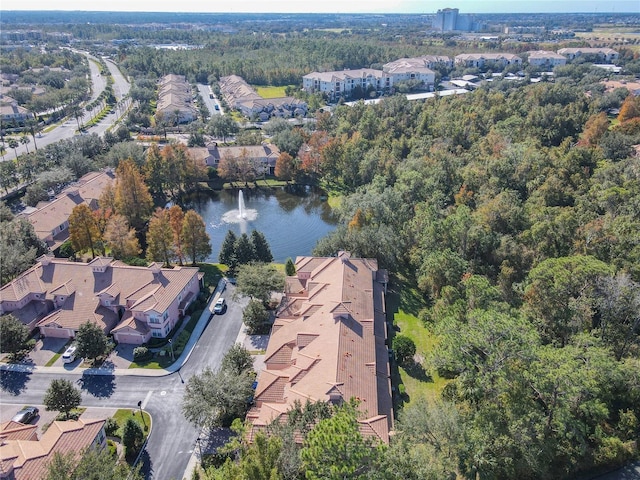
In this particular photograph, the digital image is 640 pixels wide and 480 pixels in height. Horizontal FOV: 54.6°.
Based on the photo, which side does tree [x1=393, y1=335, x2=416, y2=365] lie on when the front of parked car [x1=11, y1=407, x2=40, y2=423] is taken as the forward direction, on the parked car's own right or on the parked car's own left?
on the parked car's own left

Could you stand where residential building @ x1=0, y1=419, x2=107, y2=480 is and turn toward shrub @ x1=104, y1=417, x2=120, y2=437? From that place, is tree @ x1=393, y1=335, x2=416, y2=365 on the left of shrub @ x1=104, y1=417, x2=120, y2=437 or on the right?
right

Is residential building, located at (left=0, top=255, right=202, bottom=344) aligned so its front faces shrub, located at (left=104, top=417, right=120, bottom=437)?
yes

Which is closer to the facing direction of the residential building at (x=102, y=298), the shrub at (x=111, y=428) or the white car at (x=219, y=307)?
the shrub

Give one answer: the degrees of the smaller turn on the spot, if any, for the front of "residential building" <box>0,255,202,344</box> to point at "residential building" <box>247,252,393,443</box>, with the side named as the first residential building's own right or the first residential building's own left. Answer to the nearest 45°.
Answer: approximately 45° to the first residential building's own left

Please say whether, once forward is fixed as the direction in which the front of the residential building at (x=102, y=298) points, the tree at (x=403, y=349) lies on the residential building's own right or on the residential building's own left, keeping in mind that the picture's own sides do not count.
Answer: on the residential building's own left

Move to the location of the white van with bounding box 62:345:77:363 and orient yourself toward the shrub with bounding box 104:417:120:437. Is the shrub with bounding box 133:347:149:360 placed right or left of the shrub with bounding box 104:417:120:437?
left
